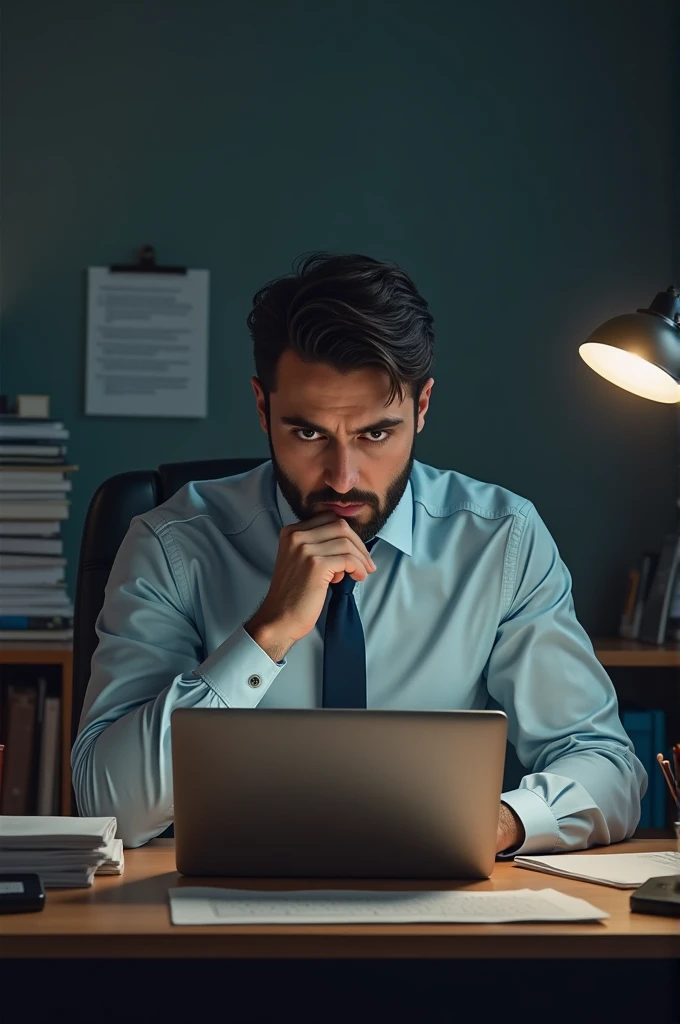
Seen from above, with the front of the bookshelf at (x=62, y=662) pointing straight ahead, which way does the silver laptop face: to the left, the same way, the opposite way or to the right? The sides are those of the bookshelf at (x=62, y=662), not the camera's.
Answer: the opposite way

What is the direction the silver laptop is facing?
away from the camera

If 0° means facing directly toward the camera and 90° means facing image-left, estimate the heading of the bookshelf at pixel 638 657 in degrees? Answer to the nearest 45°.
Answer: approximately 0°
